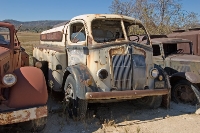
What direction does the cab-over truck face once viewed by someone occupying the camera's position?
facing the viewer and to the right of the viewer

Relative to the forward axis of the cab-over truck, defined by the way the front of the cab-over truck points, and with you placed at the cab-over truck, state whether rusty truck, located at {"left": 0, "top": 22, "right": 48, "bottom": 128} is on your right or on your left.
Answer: on your right

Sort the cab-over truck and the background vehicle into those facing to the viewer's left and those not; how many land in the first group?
0

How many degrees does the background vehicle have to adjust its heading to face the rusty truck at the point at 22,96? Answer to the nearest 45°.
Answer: approximately 90° to its right

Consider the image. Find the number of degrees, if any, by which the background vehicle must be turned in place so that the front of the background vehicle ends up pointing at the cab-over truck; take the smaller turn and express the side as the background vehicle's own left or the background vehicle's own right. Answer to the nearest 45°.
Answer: approximately 90° to the background vehicle's own right

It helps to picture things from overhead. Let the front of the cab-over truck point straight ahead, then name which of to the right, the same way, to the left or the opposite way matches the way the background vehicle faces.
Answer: the same way

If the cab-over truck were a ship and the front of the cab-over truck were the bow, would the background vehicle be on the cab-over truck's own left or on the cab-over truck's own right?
on the cab-over truck's own left
